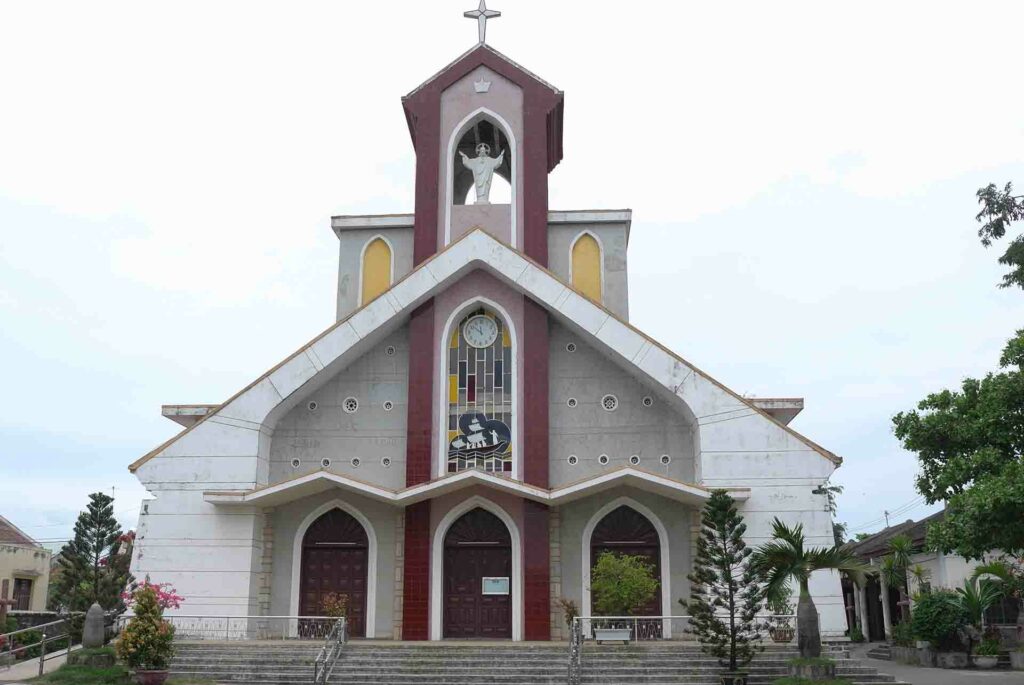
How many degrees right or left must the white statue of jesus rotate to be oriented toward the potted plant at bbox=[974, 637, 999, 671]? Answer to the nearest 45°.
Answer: approximately 90° to its left

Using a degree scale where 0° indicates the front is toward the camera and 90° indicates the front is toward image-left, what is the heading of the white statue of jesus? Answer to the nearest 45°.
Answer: approximately 0°

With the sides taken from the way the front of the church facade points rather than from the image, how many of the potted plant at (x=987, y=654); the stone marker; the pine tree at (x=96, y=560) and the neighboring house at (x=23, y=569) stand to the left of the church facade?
1

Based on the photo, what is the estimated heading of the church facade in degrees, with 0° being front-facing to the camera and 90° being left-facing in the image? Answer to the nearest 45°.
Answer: approximately 0°

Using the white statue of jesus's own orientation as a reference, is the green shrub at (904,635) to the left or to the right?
on its left

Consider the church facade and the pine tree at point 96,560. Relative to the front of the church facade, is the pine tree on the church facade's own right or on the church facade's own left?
on the church facade's own right

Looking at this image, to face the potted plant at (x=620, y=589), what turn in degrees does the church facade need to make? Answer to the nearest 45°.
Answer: approximately 45° to its left
